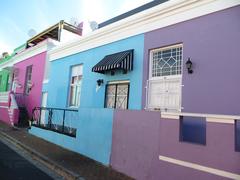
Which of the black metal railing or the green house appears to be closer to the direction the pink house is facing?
the black metal railing
